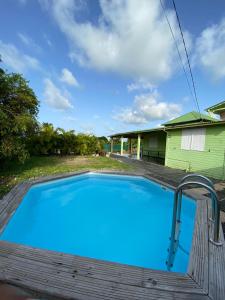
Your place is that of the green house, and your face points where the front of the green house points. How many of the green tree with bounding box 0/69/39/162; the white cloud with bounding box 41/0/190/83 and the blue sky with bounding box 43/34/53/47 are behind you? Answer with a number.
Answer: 0

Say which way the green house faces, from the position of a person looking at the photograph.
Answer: facing the viewer and to the left of the viewer

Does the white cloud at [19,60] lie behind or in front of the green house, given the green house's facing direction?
in front

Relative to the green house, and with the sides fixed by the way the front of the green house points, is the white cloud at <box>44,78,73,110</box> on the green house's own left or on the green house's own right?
on the green house's own right

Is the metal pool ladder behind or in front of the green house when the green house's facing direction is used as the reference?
in front

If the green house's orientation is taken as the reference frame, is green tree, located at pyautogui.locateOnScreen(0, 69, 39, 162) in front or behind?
in front
